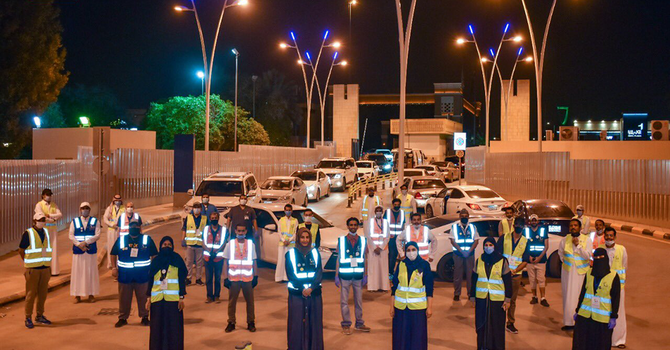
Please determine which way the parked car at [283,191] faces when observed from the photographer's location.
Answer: facing the viewer and to the left of the viewer

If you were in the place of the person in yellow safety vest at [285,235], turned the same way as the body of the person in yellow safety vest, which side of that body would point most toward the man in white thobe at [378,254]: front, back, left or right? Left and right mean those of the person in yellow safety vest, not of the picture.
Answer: left

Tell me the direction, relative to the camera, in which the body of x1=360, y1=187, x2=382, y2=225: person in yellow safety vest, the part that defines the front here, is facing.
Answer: toward the camera

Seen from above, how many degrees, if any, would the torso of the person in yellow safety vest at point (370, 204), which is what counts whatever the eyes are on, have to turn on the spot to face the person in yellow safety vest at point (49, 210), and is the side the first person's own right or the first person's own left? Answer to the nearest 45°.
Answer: approximately 90° to the first person's own right

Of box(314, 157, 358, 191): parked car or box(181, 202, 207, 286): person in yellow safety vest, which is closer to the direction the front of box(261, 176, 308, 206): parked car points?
the person in yellow safety vest

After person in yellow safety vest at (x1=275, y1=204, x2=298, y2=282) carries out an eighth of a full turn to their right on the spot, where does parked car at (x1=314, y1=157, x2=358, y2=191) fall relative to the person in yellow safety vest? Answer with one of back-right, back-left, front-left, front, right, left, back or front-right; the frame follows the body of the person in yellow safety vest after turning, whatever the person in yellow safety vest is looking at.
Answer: back-right

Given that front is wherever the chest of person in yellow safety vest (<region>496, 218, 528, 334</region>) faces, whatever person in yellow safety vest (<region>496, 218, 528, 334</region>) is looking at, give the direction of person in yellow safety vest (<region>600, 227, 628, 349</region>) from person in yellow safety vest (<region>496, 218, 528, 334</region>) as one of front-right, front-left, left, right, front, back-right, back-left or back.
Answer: front-left

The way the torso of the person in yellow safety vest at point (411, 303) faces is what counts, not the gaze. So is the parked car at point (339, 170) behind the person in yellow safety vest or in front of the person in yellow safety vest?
behind

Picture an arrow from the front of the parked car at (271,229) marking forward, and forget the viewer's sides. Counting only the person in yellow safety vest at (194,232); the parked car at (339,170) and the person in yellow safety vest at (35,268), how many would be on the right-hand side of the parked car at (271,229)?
2

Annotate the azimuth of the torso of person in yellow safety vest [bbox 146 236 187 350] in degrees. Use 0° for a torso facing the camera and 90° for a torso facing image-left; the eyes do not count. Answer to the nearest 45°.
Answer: approximately 0°

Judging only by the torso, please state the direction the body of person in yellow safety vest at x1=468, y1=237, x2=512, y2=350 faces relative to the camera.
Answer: toward the camera

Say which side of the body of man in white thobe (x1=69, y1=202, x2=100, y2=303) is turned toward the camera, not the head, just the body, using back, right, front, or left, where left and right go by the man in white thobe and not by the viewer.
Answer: front
